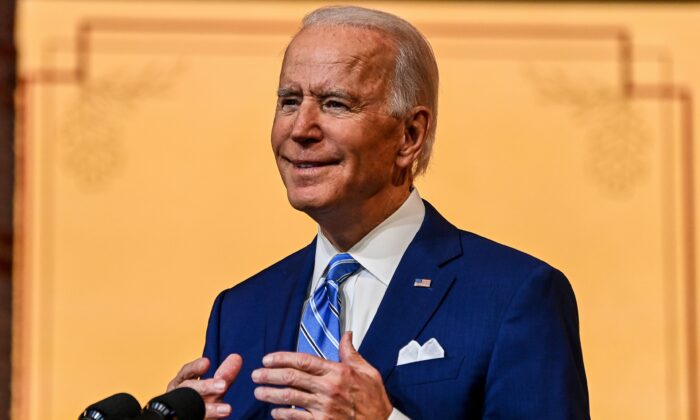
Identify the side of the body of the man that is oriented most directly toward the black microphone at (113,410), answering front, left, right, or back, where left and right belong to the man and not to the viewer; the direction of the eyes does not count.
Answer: front

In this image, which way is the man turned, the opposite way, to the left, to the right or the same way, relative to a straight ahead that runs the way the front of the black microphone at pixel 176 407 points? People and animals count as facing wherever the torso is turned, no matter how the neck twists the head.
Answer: the opposite way

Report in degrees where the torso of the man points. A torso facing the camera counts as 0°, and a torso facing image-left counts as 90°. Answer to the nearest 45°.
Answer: approximately 45°

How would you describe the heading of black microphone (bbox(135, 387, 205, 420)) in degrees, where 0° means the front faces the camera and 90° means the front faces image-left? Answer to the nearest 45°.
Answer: approximately 225°

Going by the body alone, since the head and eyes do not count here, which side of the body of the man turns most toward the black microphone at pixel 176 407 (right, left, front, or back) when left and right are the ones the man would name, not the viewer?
front

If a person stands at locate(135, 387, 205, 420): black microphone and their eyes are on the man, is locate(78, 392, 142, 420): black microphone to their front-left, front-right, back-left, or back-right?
back-left
